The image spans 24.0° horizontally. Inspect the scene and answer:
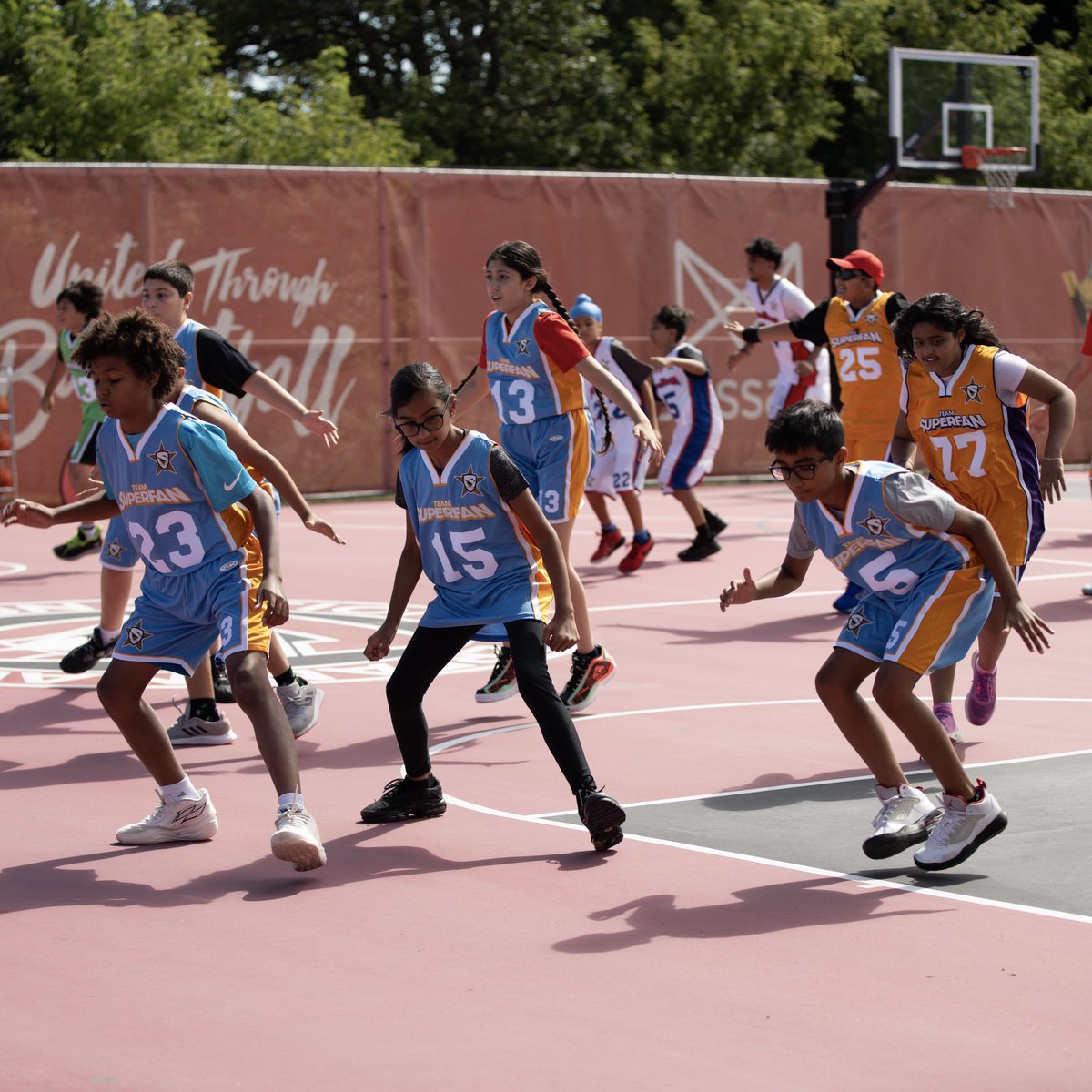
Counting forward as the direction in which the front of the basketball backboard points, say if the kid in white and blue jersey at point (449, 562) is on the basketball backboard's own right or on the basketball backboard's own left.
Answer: on the basketball backboard's own right

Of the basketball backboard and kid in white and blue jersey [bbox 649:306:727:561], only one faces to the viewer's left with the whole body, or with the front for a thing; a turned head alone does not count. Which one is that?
the kid in white and blue jersey

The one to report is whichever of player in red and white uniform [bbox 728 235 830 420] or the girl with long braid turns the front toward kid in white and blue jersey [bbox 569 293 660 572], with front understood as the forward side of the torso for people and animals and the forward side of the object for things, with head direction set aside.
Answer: the player in red and white uniform

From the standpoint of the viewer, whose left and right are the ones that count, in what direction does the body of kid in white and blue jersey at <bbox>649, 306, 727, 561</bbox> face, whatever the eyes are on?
facing to the left of the viewer

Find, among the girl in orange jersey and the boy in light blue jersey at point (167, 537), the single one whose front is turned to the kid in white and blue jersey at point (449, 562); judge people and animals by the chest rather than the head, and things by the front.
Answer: the girl in orange jersey

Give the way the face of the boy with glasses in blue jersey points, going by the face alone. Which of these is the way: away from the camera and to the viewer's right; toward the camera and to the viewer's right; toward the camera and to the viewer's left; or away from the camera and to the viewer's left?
toward the camera and to the viewer's left

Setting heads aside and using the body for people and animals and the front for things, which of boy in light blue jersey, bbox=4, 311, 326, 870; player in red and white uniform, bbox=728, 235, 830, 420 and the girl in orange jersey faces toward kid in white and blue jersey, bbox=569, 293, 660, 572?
the player in red and white uniform

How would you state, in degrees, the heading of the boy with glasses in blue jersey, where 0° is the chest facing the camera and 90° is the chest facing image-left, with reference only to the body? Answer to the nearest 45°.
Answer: approximately 45°

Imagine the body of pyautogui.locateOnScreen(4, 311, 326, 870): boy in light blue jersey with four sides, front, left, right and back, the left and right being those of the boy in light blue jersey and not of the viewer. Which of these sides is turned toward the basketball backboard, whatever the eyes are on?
back

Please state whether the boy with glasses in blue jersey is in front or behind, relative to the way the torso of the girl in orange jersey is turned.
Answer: in front

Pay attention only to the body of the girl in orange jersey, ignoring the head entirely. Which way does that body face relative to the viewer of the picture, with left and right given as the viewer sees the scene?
facing the viewer and to the left of the viewer

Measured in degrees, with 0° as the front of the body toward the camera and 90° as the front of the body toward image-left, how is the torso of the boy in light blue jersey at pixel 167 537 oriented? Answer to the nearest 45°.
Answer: approximately 45°

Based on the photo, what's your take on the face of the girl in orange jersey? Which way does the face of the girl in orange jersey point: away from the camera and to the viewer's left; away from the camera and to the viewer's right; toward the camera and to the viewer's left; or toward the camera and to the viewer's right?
toward the camera and to the viewer's left

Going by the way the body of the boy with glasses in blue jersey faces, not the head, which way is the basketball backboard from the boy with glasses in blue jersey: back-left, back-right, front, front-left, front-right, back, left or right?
back-right
